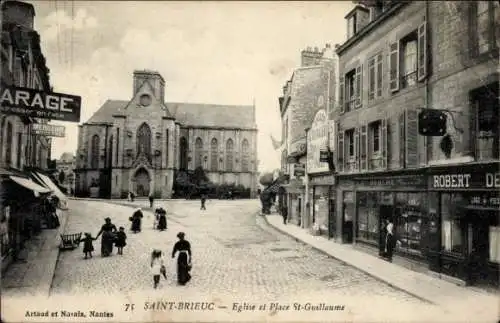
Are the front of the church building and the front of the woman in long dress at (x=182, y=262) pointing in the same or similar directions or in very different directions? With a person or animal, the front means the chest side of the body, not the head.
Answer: very different directions

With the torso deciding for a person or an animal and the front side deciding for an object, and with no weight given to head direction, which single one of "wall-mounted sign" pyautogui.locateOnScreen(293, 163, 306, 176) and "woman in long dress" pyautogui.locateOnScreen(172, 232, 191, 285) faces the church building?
the woman in long dress

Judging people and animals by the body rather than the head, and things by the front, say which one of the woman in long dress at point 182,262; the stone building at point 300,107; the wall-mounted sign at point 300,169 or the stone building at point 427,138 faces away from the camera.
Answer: the woman in long dress

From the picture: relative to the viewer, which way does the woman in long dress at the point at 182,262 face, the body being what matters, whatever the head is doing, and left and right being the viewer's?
facing away from the viewer

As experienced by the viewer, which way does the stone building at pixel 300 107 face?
facing to the left of the viewer
